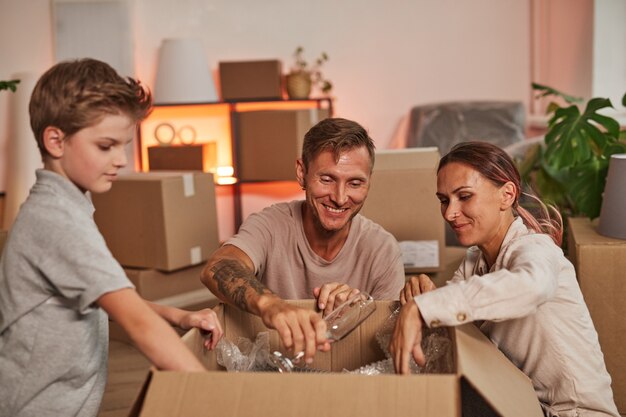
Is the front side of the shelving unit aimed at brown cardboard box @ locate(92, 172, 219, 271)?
yes

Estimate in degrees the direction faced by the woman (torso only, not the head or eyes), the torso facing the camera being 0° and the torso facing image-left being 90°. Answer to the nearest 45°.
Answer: approximately 90°

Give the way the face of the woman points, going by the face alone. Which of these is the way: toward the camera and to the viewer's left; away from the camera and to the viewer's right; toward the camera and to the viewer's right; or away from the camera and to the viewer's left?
toward the camera and to the viewer's left

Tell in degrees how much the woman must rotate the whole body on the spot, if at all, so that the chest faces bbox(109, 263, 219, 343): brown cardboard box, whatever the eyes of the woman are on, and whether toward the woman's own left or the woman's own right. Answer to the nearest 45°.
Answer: approximately 45° to the woman's own right

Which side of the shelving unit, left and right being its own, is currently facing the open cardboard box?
front

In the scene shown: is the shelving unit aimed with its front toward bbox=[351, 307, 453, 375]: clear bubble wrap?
yes

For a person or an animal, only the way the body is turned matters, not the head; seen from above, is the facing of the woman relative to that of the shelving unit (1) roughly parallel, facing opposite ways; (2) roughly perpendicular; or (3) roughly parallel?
roughly perpendicular

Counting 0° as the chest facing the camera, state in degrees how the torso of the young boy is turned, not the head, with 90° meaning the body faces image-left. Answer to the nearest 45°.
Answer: approximately 270°

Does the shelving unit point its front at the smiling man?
yes
